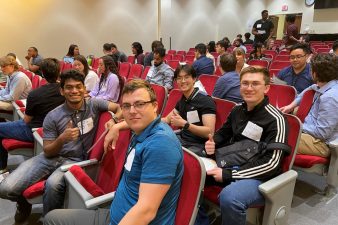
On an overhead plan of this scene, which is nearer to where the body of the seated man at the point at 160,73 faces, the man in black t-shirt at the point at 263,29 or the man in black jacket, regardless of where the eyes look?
the man in black jacket

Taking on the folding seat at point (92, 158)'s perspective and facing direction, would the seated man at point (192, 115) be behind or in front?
behind

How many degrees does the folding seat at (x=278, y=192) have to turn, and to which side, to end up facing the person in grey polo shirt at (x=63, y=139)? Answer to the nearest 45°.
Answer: approximately 45° to its right

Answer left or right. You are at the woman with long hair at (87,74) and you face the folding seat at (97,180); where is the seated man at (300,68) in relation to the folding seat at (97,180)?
left

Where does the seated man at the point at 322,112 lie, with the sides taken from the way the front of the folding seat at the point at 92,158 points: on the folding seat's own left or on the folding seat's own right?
on the folding seat's own left

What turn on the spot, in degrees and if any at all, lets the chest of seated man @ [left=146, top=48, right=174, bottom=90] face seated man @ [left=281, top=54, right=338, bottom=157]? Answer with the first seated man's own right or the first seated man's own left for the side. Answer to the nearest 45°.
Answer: approximately 90° to the first seated man's own left

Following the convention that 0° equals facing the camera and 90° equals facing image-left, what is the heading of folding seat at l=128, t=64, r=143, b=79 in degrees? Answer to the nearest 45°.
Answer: approximately 45°

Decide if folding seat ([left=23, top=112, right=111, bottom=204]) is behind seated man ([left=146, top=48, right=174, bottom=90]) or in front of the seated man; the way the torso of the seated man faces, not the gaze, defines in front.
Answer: in front
